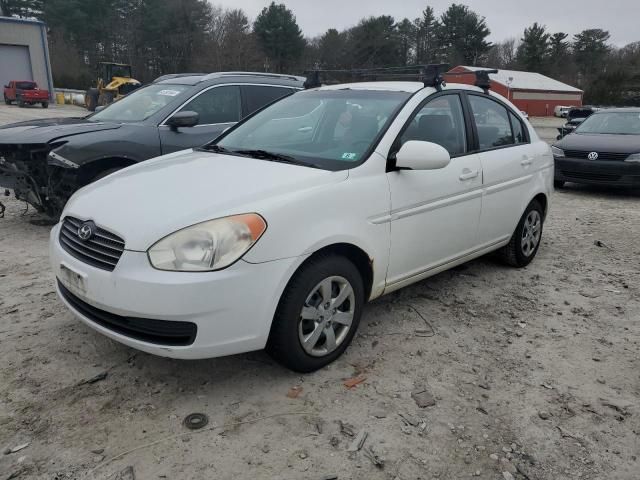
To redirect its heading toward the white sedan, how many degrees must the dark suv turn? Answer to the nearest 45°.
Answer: approximately 45° to its left

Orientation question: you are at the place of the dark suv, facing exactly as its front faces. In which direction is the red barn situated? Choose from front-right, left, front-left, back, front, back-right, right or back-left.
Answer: back

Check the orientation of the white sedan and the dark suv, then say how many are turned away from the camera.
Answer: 0

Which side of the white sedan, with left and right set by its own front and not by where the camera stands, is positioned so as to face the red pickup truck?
right

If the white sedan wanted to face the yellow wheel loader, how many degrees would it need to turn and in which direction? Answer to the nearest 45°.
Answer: approximately 135° to its right

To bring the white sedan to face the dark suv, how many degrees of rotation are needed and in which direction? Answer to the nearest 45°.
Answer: approximately 90° to its right

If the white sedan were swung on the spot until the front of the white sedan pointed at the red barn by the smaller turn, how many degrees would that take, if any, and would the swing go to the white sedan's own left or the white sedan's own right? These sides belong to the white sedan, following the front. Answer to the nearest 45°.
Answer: approximately 180°

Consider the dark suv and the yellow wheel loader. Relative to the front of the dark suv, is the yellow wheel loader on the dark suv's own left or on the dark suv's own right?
on the dark suv's own right

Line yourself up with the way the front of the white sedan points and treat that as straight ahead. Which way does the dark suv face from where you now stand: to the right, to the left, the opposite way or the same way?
the same way

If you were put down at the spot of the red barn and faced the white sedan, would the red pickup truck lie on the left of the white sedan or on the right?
right

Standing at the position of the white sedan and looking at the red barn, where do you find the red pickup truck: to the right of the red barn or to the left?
left

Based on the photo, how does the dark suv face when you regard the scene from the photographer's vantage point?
facing the viewer and to the left of the viewer

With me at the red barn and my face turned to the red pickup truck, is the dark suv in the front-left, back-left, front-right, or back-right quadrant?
front-left
